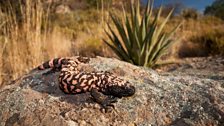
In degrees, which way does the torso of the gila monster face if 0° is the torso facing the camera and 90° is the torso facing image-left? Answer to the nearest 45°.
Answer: approximately 315°

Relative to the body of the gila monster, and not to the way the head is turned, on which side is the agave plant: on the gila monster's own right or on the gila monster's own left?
on the gila monster's own left
